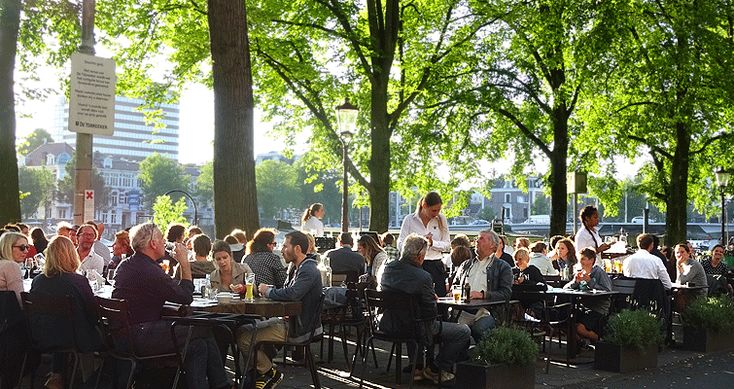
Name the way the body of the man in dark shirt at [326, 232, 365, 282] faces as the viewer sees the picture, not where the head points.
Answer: away from the camera

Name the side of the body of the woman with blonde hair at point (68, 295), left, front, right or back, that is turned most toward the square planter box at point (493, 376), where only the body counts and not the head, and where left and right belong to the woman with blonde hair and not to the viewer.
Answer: right

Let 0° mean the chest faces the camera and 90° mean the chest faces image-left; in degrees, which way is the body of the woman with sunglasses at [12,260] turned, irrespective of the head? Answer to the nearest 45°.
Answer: approximately 270°

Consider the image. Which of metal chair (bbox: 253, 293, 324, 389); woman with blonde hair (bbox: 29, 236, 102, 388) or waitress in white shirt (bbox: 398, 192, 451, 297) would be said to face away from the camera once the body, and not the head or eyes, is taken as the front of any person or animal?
the woman with blonde hair

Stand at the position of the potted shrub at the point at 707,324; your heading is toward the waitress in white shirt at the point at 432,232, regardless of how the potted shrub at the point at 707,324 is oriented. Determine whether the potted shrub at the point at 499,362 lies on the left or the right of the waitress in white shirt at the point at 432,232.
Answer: left

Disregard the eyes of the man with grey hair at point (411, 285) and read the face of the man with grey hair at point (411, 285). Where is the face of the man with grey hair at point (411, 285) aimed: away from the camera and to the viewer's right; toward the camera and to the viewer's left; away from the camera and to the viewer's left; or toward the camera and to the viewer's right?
away from the camera and to the viewer's right

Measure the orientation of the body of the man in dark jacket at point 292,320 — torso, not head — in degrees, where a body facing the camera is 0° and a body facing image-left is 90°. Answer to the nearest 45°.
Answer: approximately 90°

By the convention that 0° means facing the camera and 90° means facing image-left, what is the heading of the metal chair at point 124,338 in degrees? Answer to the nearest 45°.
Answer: approximately 225°
